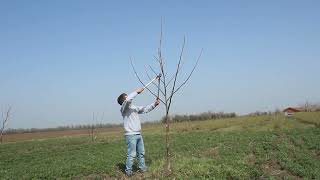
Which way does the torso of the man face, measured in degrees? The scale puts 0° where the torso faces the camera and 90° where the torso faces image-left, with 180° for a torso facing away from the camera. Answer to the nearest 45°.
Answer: approximately 315°
